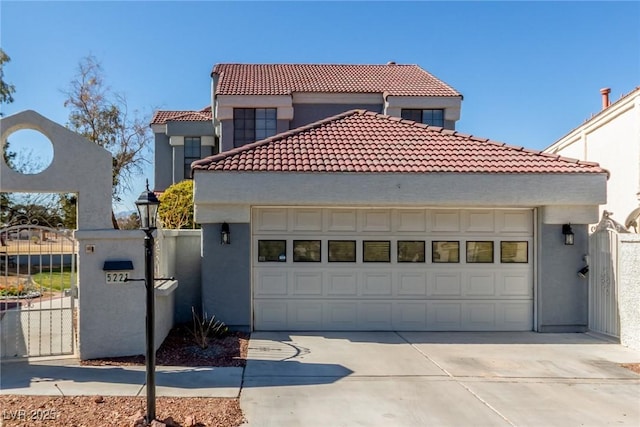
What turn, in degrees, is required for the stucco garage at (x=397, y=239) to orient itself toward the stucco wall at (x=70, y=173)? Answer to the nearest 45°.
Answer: approximately 45° to its right

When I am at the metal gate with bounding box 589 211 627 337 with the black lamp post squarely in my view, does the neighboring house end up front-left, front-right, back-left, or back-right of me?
back-right

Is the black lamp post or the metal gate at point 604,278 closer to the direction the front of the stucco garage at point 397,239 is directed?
the black lamp post

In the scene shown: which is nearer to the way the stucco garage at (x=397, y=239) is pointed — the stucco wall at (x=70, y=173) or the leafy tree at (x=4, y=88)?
the stucco wall

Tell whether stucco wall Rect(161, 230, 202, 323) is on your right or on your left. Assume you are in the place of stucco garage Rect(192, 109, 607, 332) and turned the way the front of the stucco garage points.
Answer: on your right

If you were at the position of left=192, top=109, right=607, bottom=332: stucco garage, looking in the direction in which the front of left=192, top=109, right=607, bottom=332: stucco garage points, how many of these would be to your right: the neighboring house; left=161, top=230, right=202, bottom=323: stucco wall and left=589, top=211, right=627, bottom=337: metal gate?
1

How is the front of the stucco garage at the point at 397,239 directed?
toward the camera

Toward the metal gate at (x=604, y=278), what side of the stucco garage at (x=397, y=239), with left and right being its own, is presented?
left

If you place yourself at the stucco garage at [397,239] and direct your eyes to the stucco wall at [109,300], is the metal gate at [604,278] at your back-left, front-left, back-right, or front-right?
back-left

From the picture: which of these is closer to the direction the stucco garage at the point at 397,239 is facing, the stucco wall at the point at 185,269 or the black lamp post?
the black lamp post

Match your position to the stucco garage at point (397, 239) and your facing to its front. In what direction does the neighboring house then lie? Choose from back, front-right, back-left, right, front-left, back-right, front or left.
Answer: back-left
